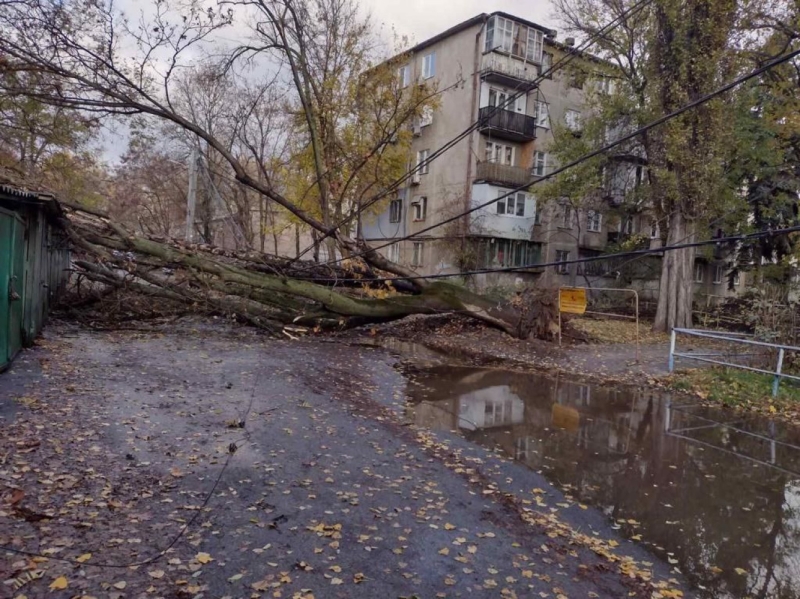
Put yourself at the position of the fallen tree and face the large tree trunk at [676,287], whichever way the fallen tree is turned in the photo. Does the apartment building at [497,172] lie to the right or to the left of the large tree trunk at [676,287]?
left

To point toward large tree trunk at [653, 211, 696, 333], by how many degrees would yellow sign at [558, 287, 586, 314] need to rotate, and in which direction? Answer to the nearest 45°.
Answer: approximately 135° to its left

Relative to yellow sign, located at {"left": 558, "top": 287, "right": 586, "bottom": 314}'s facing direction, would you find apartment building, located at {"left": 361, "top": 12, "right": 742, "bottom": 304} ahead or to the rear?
to the rear

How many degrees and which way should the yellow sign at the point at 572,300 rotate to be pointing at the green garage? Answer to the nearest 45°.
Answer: approximately 45° to its right

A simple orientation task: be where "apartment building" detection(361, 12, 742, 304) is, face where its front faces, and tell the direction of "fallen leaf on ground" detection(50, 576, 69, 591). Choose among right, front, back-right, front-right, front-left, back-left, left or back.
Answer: front-right

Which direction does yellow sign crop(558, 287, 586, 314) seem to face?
toward the camera

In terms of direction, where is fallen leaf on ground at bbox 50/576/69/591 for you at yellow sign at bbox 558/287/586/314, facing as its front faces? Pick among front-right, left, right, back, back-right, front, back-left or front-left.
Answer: front

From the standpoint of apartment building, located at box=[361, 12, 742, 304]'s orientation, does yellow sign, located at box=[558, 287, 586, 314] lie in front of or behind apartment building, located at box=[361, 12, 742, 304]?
in front

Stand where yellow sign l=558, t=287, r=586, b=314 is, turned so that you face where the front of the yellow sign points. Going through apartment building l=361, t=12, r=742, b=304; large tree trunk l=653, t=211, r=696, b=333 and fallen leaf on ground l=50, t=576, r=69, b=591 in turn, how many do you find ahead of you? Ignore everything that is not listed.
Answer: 1

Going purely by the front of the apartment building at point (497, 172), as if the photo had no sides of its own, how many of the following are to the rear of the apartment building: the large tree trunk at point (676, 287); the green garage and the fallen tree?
0

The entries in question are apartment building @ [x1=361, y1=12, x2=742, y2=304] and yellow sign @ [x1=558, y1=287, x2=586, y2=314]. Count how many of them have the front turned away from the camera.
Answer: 0

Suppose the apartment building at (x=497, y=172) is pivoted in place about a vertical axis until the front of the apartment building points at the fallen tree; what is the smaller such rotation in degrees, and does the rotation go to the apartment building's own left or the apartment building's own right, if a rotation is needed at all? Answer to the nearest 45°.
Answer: approximately 45° to the apartment building's own right

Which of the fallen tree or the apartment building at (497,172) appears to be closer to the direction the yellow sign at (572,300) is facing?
the fallen tree

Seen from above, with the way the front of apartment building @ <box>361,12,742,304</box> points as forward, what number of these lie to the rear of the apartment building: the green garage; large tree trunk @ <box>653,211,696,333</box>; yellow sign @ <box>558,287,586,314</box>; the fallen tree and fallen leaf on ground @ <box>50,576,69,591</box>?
0
